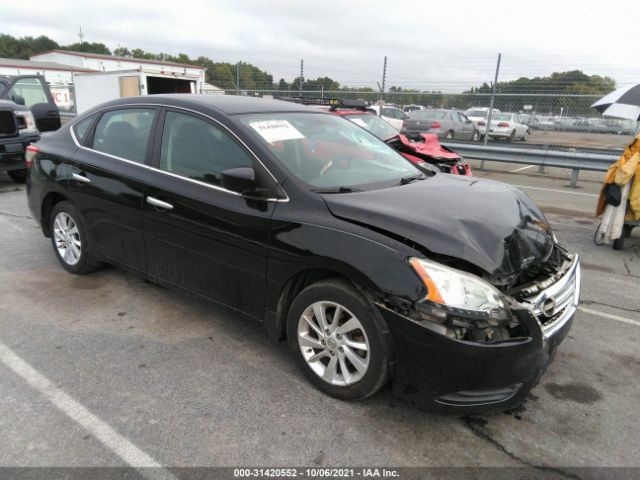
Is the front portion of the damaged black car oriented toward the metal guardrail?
no

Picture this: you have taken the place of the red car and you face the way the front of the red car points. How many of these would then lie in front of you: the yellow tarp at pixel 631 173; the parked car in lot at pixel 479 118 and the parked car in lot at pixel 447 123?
1

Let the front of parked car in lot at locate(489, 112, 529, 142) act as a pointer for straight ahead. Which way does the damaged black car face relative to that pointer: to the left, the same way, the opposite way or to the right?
to the right

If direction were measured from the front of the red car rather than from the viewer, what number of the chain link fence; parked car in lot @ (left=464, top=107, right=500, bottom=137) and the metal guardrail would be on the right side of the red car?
0

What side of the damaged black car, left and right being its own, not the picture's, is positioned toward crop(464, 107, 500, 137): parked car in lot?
left

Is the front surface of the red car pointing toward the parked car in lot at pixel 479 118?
no

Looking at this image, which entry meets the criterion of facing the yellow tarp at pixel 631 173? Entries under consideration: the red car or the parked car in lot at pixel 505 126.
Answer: the red car

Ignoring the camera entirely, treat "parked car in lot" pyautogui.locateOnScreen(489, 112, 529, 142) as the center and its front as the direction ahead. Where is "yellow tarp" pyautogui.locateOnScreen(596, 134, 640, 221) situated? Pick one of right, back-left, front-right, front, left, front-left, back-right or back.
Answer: back-right

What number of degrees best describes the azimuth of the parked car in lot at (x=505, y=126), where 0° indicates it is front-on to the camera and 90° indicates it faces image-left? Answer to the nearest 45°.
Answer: approximately 225°

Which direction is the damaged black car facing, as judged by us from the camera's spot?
facing the viewer and to the right of the viewer

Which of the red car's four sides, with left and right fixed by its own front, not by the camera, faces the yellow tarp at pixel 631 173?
front

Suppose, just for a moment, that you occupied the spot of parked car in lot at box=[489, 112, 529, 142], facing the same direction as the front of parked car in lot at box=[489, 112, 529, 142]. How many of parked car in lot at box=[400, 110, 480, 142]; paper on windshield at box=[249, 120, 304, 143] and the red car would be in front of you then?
0

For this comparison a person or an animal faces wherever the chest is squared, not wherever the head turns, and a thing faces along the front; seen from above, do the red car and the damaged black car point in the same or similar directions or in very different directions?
same or similar directions

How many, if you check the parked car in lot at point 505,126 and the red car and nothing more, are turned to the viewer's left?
0

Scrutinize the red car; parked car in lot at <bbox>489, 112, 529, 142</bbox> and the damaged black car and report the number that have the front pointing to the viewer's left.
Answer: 0

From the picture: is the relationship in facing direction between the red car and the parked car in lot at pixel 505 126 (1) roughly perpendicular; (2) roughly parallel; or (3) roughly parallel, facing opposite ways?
roughly perpendicular

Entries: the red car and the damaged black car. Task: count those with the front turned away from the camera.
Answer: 0
